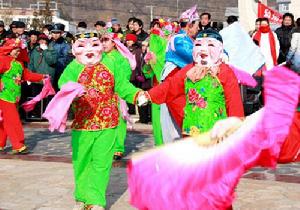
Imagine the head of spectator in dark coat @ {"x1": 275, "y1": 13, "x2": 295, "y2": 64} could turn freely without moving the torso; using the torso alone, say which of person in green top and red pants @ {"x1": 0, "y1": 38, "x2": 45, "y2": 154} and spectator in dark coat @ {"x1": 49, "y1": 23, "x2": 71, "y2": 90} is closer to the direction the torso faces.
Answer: the person in green top and red pants

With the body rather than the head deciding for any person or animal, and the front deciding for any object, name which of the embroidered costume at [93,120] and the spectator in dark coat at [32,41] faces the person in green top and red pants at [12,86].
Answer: the spectator in dark coat

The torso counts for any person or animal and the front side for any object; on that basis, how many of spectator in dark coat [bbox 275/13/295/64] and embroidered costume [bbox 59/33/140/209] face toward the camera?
2

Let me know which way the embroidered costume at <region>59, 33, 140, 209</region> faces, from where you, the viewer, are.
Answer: facing the viewer

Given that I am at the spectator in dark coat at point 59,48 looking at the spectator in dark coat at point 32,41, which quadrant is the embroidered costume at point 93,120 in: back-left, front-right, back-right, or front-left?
back-left

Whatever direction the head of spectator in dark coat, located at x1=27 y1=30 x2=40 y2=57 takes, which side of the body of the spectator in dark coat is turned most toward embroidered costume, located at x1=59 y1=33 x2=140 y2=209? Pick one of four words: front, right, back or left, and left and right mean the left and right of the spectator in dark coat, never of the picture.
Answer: front

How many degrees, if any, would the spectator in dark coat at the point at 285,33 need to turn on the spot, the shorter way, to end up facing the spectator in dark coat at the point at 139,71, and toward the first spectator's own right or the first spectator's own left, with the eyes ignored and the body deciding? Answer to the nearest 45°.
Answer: approximately 90° to the first spectator's own right

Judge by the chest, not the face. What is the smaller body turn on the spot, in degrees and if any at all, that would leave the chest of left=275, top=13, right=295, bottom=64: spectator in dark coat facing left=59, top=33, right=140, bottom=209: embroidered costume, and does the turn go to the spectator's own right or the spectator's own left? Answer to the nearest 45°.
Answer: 0° — they already face it

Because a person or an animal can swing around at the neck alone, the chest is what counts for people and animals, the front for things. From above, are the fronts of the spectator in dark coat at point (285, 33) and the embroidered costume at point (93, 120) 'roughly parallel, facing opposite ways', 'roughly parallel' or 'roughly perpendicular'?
roughly parallel

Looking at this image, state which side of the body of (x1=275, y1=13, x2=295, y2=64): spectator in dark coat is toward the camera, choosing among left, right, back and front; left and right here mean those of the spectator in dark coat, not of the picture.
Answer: front

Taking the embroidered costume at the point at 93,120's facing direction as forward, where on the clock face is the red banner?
The red banner is roughly at 7 o'clock from the embroidered costume.

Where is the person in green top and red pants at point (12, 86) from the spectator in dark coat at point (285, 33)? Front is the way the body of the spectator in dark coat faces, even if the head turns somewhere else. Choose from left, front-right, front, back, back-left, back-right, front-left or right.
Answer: front-right

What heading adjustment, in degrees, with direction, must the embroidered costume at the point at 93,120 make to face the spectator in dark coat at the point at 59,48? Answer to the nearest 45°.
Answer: approximately 180°

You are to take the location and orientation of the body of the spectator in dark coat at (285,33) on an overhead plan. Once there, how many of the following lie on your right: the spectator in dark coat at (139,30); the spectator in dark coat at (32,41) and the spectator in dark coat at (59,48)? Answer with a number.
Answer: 3

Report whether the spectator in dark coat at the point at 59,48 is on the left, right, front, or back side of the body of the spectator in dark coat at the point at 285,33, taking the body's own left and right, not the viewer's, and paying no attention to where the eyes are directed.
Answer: right
